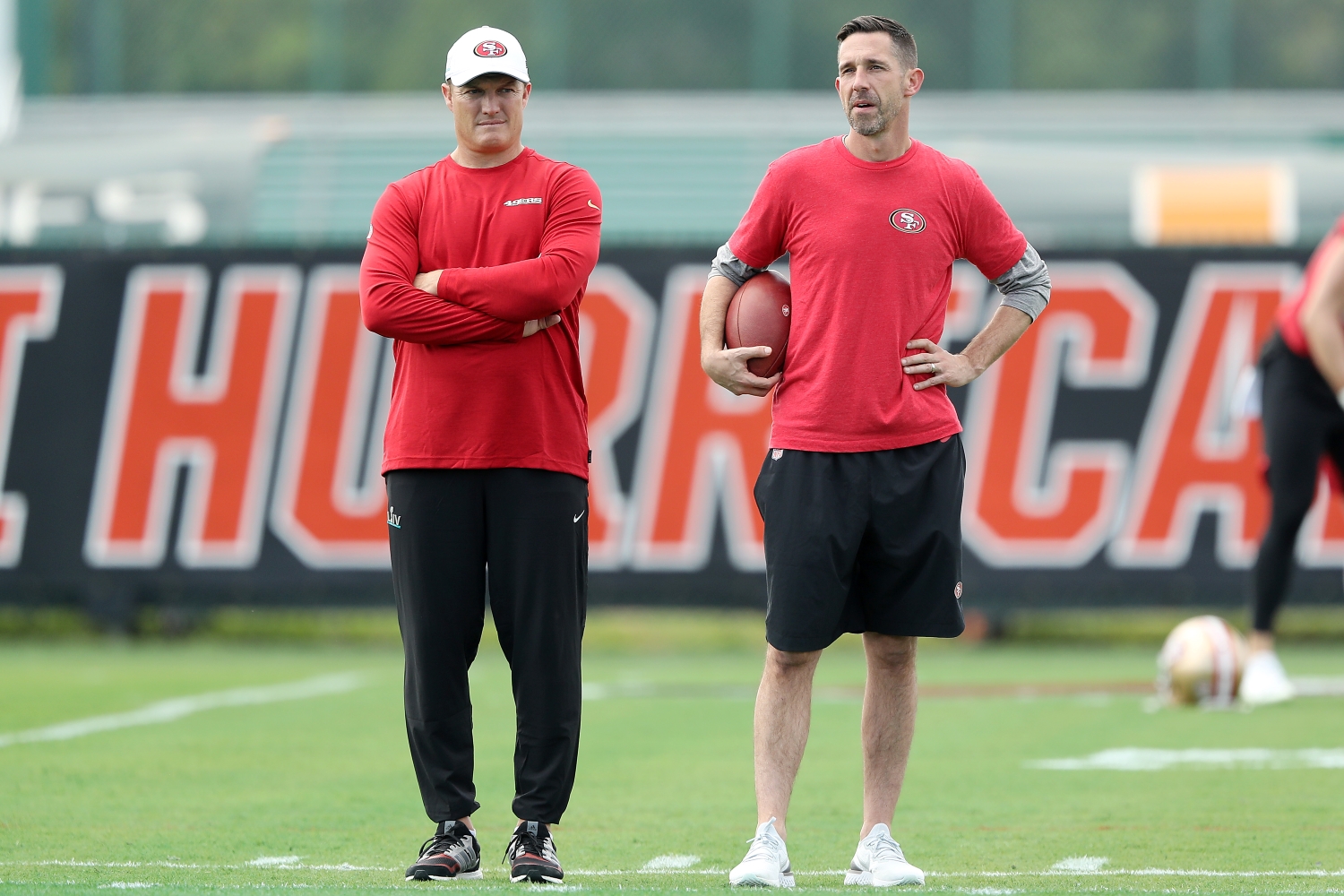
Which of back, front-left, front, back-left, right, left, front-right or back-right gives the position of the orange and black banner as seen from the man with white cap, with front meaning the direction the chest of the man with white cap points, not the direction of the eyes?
back

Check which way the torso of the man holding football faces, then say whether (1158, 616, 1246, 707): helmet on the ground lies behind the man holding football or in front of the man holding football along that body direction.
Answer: behind

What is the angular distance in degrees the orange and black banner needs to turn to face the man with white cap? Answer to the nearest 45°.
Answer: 0° — it already faces them

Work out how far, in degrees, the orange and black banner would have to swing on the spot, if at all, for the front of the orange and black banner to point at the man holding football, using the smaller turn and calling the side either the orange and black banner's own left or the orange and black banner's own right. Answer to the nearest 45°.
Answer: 0° — it already faces them

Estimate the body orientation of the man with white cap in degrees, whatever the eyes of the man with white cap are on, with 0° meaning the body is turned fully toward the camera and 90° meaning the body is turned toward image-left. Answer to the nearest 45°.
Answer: approximately 0°

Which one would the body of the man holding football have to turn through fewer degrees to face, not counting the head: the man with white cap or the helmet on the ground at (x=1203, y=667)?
the man with white cap

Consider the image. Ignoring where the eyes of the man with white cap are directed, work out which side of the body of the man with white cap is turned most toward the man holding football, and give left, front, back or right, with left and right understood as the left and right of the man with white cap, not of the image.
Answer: left

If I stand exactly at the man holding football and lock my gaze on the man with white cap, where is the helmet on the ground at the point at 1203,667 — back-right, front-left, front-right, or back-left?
back-right

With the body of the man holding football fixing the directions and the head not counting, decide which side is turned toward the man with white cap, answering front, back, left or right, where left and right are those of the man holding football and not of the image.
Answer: right

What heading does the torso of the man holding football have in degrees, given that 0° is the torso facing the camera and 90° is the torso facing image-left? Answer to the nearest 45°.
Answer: approximately 0°
